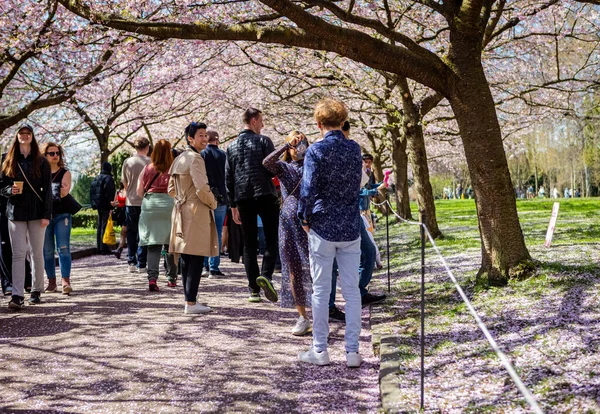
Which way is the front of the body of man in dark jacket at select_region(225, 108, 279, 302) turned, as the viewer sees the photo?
away from the camera

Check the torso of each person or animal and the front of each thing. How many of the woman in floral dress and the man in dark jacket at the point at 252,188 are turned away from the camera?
1

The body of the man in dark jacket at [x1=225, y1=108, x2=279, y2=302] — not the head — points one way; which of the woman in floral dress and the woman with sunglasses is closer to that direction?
the woman with sunglasses

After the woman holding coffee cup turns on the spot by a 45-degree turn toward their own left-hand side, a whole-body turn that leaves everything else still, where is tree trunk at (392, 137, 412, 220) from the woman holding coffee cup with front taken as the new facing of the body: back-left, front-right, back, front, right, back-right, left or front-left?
left

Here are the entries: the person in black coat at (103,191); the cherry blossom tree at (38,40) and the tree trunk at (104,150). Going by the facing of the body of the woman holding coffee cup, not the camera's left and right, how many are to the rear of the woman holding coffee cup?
3

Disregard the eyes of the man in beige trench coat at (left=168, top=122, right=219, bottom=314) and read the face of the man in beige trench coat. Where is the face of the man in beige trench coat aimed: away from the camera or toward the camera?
toward the camera

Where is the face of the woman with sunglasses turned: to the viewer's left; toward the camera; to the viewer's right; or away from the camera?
toward the camera

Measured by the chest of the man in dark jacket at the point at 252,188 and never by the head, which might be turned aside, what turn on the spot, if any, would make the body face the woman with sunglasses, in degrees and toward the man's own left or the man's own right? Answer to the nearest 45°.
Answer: approximately 45° to the man's own left

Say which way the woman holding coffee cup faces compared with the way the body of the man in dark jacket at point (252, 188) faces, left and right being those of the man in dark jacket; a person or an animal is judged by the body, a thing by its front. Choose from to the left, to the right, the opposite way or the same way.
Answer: the opposite way

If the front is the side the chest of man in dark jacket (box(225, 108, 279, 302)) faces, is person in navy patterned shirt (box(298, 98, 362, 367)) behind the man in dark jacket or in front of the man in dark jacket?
behind

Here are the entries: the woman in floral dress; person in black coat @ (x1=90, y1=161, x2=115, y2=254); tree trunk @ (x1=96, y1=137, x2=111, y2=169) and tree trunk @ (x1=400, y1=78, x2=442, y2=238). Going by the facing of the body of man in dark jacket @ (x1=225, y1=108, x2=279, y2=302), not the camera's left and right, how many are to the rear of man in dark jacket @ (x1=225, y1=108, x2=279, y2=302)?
1

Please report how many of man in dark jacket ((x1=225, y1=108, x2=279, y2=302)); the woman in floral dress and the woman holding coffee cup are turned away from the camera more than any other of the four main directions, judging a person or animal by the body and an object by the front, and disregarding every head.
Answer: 1

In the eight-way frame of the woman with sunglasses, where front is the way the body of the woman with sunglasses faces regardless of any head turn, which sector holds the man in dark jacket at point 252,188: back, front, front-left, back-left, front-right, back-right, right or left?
front-left

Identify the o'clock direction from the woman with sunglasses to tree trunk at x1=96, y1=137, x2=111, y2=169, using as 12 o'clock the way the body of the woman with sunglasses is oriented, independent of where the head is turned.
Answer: The tree trunk is roughly at 6 o'clock from the woman with sunglasses.

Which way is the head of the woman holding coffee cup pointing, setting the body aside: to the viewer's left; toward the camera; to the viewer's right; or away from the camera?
toward the camera

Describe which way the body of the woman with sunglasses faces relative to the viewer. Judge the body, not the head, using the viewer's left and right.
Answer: facing the viewer
